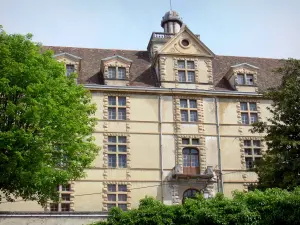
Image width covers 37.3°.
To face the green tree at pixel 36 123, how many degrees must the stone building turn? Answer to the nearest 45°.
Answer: approximately 45° to its right

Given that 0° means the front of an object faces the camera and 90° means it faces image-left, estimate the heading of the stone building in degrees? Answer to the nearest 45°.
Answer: approximately 0°

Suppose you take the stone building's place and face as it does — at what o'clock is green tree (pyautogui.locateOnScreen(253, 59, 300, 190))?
The green tree is roughly at 11 o'clock from the stone building.
